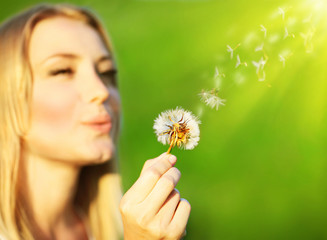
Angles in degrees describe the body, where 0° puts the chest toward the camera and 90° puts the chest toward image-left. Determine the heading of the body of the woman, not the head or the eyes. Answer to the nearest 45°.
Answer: approximately 315°
